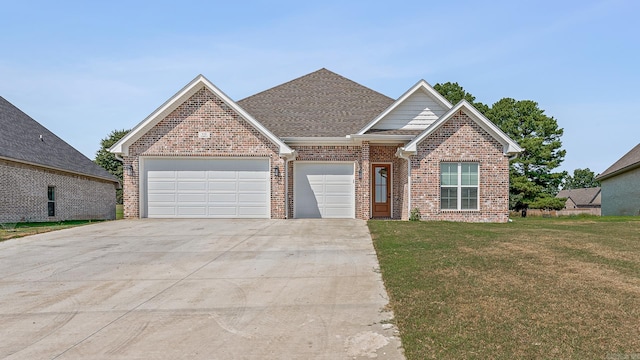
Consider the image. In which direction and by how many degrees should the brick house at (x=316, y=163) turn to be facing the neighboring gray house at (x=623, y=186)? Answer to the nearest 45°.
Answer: approximately 135° to its left

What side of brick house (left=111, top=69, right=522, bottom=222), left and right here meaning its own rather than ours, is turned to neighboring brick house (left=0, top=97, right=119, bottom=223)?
right

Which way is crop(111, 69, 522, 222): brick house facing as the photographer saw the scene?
facing the viewer

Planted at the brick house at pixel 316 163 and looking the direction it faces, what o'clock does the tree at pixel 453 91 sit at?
The tree is roughly at 7 o'clock from the brick house.

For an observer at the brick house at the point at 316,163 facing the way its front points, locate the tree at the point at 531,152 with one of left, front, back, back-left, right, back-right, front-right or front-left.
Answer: back-left

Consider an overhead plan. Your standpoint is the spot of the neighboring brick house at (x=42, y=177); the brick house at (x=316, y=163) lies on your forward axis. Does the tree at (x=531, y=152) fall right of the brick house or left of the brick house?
left
